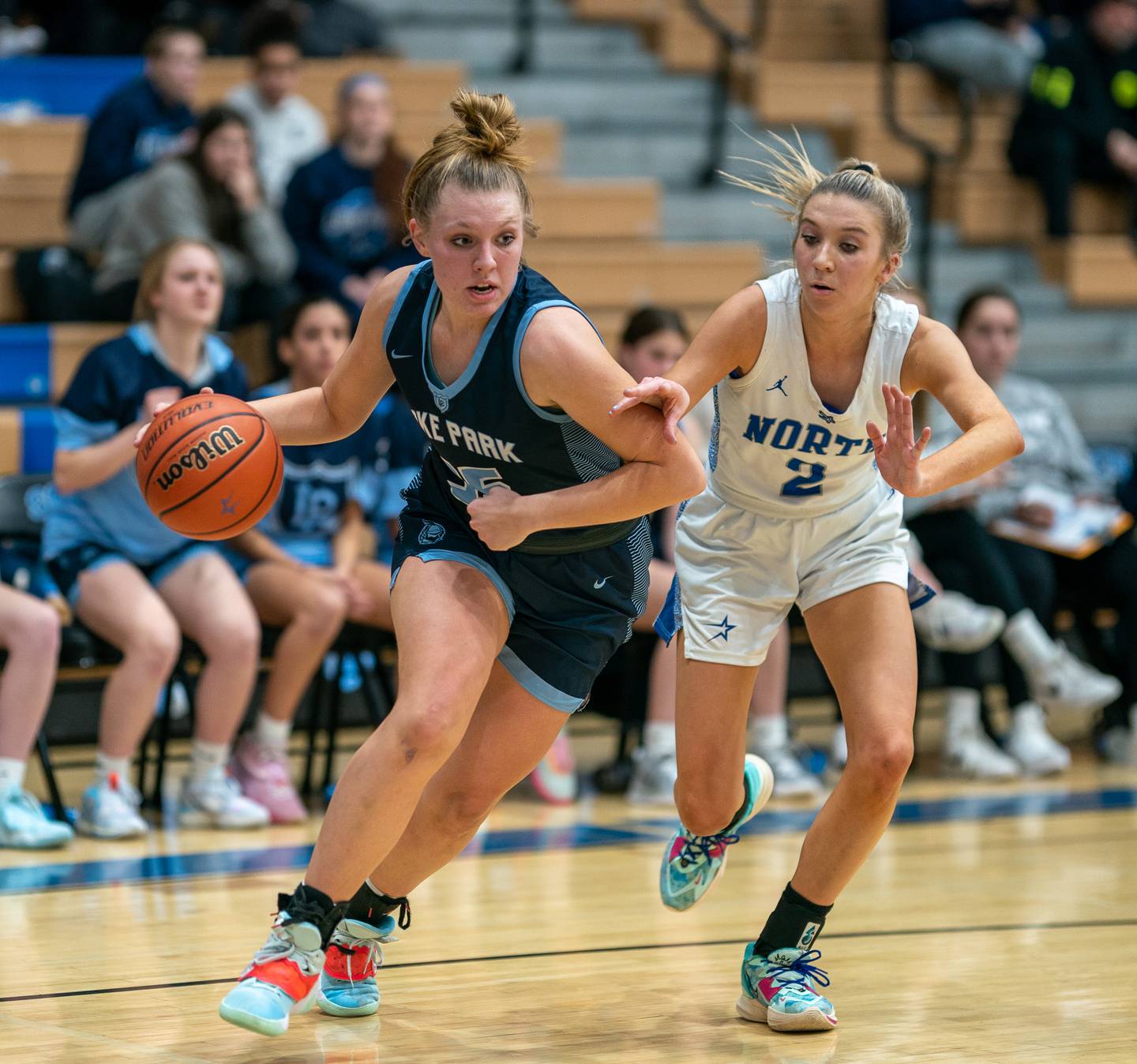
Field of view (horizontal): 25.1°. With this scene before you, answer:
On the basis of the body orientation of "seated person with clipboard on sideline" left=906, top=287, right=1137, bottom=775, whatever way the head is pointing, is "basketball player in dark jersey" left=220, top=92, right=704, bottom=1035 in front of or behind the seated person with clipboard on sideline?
in front

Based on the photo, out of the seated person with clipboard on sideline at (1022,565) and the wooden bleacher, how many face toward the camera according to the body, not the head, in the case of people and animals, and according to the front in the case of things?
2

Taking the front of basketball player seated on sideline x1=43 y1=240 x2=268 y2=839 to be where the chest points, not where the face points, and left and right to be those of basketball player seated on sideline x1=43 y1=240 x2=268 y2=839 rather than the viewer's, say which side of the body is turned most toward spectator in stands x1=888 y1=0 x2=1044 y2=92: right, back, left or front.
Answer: left

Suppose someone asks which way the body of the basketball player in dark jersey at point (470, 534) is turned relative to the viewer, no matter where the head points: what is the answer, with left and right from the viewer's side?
facing the viewer and to the left of the viewer

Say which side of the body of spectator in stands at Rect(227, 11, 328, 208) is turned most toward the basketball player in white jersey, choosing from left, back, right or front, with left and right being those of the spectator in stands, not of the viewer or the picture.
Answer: front

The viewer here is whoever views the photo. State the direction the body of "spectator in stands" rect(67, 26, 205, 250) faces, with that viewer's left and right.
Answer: facing the viewer and to the right of the viewer

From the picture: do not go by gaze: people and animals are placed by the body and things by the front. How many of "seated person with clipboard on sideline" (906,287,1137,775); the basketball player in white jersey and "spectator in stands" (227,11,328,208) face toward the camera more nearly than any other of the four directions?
3

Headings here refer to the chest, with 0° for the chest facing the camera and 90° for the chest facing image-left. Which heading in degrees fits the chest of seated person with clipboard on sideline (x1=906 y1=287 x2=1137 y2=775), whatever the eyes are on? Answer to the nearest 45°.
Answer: approximately 0°
